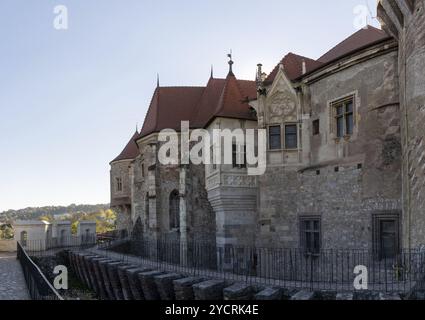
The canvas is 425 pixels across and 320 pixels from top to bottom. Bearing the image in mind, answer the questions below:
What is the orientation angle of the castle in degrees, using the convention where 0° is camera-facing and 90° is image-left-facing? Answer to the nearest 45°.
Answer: approximately 45°

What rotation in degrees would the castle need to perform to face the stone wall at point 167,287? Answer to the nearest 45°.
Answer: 0° — it already faces it
